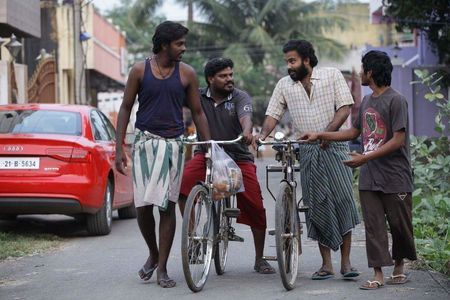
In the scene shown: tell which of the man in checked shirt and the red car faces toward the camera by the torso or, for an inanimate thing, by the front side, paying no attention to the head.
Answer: the man in checked shirt

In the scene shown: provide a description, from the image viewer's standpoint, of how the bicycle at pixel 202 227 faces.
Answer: facing the viewer

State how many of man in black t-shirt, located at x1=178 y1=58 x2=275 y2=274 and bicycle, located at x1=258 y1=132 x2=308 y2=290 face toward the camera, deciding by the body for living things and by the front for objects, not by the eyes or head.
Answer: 2

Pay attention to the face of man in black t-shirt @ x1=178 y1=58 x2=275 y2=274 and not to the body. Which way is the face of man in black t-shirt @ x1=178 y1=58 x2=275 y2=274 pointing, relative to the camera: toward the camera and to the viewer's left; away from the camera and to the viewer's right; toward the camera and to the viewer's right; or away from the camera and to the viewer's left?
toward the camera and to the viewer's right

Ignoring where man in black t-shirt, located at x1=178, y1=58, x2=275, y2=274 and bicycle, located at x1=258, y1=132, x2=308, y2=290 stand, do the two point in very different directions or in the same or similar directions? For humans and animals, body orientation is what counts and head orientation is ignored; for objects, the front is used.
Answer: same or similar directions

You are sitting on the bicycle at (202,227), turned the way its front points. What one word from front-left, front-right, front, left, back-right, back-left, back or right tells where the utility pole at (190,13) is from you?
back

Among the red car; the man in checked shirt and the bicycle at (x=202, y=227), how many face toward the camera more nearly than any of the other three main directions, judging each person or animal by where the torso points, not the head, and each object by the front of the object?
2

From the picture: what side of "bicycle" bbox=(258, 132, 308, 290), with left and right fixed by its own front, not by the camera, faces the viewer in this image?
front

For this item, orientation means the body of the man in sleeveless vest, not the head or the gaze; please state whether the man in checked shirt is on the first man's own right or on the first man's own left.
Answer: on the first man's own left

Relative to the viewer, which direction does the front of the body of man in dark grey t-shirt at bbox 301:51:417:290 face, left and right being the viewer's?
facing the viewer and to the left of the viewer

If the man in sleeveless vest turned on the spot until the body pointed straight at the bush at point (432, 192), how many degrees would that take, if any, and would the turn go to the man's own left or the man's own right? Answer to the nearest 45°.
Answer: approximately 135° to the man's own left

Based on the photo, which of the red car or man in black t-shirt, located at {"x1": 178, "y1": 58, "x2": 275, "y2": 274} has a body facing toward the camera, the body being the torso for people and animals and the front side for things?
the man in black t-shirt

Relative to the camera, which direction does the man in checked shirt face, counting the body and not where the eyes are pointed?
toward the camera

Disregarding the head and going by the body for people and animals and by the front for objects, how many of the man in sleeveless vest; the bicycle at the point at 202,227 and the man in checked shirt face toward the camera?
3
